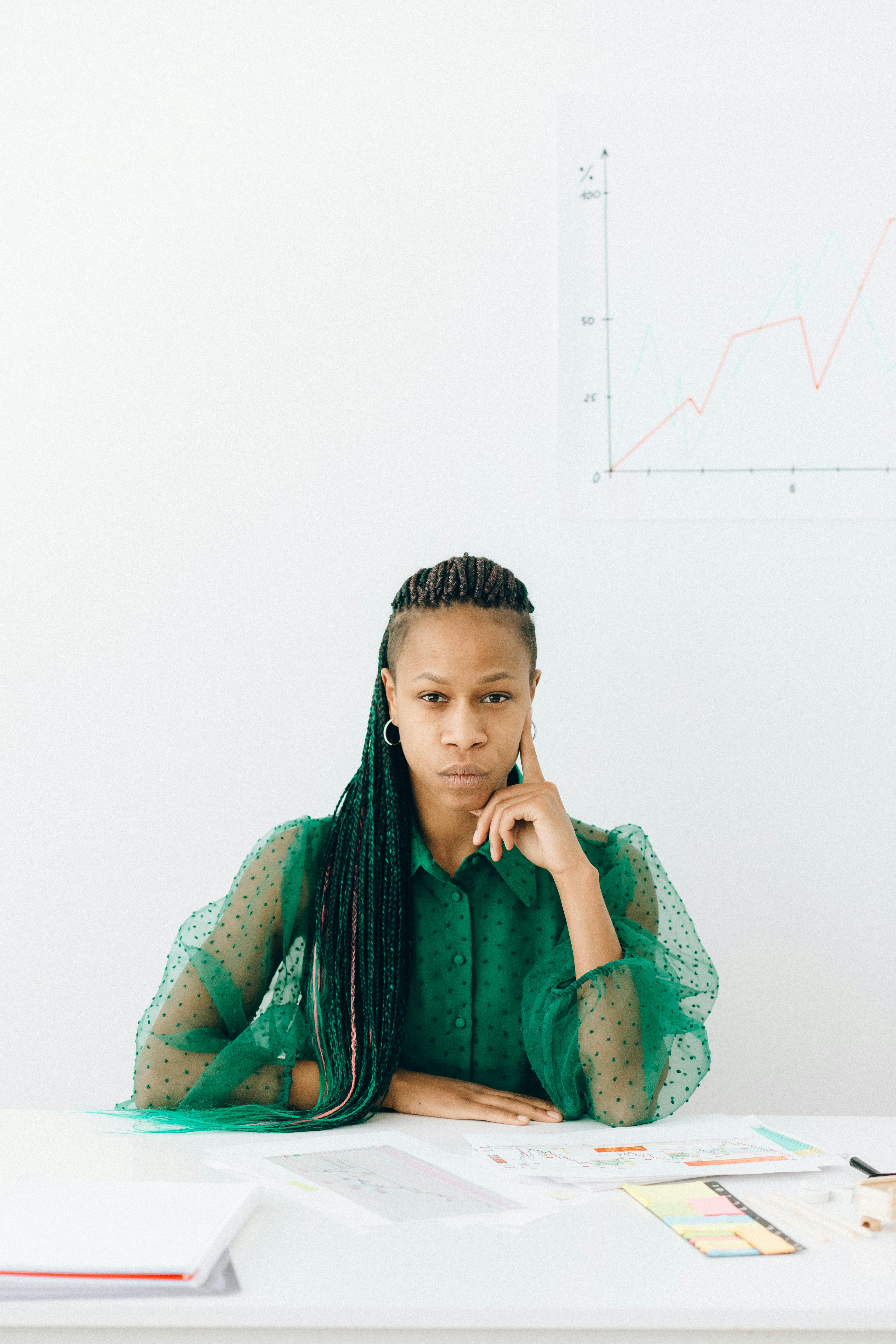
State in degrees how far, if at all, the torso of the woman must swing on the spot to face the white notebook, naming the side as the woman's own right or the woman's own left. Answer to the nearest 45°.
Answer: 0° — they already face it

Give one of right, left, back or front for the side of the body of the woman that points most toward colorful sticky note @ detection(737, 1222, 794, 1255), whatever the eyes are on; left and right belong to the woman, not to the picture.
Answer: front

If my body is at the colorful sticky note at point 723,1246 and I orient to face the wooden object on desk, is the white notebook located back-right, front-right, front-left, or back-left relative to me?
back-left

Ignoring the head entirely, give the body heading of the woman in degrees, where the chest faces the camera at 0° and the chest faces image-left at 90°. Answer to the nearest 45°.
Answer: approximately 0°

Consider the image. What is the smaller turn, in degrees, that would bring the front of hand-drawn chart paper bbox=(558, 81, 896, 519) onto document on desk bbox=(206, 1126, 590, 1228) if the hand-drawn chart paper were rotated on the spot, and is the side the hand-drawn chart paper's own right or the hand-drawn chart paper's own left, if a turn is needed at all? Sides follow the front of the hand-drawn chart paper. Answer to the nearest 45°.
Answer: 0° — it already faces it

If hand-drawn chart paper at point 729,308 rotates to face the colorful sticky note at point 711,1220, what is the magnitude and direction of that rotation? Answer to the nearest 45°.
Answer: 0° — it already faces it

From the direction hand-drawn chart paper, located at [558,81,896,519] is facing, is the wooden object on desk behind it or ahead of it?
ahead

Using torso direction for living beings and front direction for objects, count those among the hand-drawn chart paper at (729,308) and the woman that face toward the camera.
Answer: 2

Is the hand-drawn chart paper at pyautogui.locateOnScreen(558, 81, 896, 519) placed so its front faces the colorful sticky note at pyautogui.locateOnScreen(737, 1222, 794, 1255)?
yes
